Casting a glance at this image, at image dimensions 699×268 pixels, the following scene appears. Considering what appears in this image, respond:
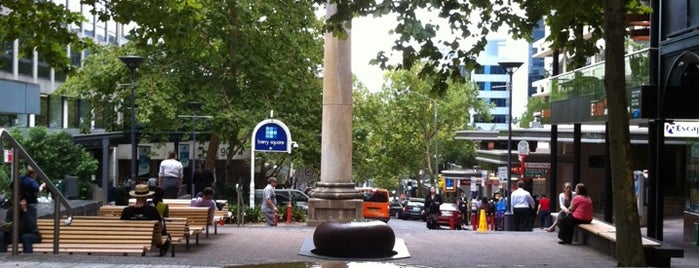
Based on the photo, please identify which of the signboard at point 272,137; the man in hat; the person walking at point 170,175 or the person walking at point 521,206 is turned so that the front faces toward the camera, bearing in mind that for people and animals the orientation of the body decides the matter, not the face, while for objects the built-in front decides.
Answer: the signboard

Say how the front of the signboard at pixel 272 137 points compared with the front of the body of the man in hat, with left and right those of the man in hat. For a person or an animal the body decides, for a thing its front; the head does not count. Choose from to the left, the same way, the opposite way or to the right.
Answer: the opposite way

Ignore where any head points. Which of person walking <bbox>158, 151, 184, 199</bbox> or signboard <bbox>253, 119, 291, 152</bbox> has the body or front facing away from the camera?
the person walking
